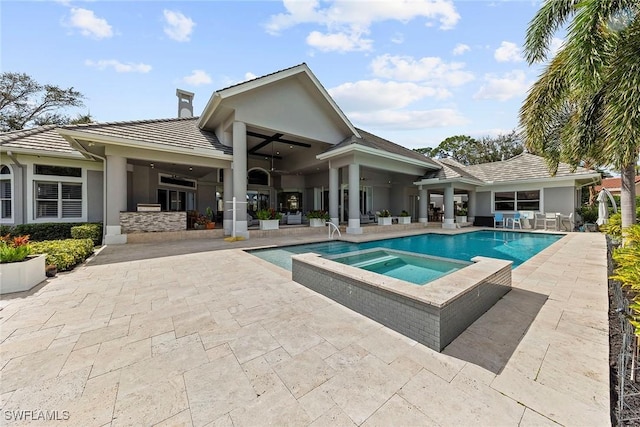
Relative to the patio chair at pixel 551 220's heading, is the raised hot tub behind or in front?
in front

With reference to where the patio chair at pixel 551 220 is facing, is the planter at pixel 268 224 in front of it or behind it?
in front

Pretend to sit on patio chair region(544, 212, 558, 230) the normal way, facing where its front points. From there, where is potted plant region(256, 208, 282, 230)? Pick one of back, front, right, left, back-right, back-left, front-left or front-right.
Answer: front-right

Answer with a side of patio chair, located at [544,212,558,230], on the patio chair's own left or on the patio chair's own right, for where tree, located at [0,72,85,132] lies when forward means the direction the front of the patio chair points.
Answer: on the patio chair's own right

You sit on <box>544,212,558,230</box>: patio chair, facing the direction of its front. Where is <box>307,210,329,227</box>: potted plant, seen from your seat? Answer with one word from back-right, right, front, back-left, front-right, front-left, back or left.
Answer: front-right
